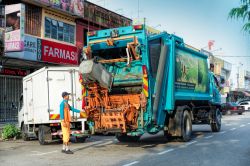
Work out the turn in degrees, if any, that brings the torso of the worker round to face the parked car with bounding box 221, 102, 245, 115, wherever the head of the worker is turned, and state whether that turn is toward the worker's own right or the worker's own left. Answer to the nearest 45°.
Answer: approximately 45° to the worker's own left

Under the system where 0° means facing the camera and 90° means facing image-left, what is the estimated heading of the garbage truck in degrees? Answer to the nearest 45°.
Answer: approximately 225°

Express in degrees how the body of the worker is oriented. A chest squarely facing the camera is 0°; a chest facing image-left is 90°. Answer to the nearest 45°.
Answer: approximately 270°

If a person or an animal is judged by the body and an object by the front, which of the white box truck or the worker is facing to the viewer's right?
the worker

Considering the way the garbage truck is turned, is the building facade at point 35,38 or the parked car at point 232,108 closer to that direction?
the parked car

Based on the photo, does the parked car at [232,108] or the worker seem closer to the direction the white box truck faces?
the parked car

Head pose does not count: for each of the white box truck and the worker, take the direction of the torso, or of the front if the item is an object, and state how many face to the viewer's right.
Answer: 1

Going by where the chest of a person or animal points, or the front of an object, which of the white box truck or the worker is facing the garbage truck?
the worker

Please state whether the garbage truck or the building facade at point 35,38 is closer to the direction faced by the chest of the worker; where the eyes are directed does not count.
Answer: the garbage truck

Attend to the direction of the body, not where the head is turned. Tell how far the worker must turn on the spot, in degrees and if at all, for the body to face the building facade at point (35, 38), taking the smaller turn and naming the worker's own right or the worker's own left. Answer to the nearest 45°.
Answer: approximately 90° to the worker's own left

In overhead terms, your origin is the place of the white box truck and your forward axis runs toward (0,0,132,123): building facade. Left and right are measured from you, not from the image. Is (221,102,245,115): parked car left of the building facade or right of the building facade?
right
